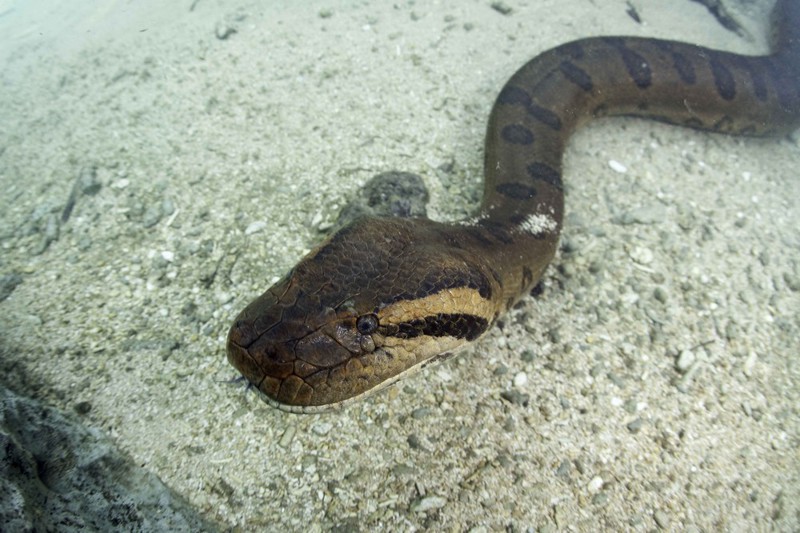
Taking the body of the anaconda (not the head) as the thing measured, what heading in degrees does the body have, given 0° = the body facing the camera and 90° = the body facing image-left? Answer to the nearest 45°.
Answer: approximately 45°

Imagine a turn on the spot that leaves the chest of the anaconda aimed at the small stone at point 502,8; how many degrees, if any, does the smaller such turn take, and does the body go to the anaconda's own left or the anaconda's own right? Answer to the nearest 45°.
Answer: approximately 135° to the anaconda's own right

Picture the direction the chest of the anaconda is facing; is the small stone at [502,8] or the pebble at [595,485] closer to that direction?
the pebble

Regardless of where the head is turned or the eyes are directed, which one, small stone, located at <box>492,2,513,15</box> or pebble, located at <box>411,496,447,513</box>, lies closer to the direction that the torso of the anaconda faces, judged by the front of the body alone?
the pebble

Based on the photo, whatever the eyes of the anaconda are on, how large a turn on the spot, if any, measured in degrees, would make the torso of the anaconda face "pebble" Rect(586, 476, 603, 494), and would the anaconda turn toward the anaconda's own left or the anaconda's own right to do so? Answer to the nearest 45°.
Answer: approximately 90° to the anaconda's own left

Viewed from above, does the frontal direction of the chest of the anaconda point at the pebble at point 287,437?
yes
